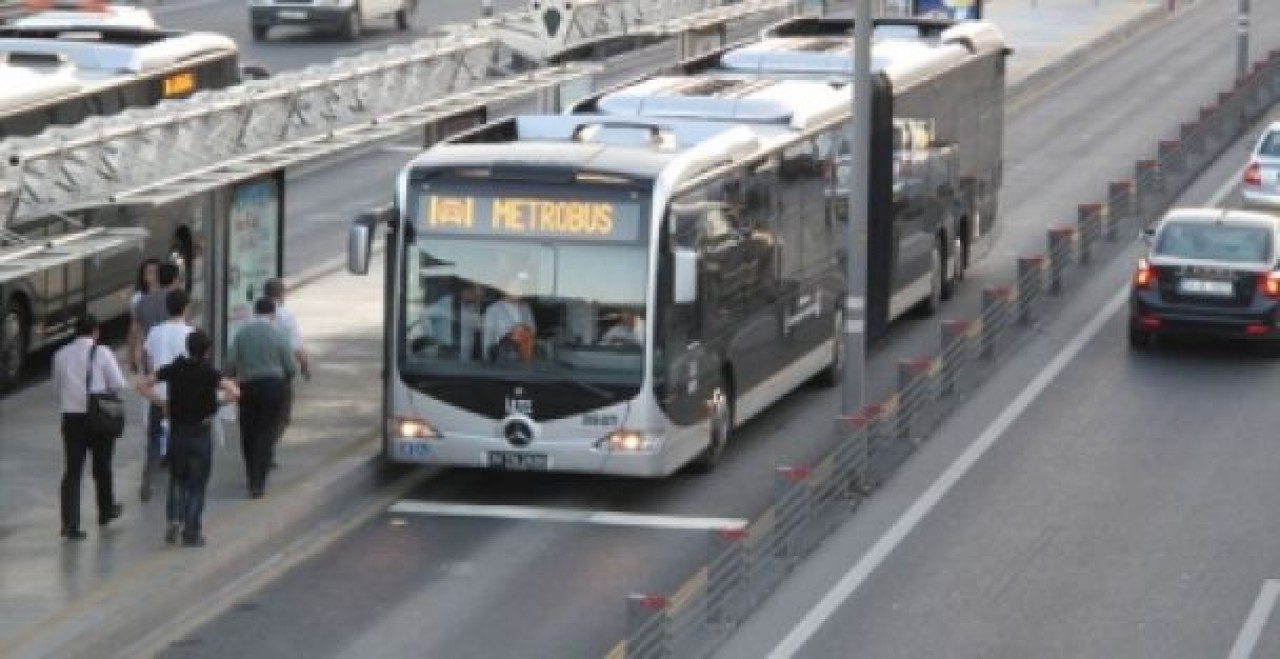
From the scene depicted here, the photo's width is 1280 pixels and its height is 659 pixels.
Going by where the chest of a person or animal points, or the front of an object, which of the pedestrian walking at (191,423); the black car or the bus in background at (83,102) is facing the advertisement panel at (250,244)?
the pedestrian walking

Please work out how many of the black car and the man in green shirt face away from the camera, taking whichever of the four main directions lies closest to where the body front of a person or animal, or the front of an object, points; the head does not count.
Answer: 2

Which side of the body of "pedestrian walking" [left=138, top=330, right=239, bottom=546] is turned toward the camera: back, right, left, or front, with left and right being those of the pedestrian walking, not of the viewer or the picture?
back

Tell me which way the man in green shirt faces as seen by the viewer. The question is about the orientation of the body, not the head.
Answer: away from the camera

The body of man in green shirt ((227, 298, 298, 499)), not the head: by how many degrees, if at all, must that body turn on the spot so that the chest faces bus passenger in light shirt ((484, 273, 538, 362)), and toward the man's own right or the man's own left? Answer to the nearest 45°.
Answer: approximately 90° to the man's own right

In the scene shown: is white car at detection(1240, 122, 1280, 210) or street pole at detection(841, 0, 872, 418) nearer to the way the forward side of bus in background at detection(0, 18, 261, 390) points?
the white car

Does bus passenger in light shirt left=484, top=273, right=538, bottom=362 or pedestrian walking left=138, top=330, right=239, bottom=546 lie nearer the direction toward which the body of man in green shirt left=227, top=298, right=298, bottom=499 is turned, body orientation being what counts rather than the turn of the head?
the bus passenger in light shirt

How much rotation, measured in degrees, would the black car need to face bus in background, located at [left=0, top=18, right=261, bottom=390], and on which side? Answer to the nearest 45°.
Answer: approximately 90° to its left

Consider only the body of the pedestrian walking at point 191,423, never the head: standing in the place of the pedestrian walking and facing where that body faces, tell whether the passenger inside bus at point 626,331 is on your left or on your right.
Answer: on your right

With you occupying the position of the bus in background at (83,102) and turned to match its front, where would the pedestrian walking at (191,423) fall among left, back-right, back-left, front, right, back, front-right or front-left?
back-right

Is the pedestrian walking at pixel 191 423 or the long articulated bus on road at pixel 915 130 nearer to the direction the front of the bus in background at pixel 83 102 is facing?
the long articulated bus on road

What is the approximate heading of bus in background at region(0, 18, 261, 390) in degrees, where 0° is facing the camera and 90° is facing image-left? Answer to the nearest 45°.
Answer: approximately 225°

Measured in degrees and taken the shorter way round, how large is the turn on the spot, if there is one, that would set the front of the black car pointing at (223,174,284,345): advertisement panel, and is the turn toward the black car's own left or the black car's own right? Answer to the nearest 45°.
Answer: approximately 135° to the black car's own left

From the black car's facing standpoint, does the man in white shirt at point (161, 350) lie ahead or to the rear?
to the rear

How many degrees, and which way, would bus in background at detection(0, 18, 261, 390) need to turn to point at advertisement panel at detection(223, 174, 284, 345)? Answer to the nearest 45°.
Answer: approximately 135° to its right

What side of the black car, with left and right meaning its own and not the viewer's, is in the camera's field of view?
back
